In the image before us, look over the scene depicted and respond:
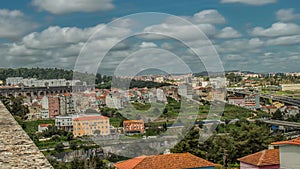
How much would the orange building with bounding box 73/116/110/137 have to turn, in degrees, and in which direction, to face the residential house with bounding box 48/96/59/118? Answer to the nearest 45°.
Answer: approximately 180°

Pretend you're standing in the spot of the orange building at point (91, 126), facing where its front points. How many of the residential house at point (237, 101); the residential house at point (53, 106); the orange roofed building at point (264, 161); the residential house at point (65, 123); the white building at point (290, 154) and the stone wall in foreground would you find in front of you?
3

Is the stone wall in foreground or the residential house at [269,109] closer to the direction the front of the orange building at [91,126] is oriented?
the stone wall in foreground

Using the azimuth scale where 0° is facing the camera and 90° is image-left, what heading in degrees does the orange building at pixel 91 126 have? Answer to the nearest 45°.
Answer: approximately 0°

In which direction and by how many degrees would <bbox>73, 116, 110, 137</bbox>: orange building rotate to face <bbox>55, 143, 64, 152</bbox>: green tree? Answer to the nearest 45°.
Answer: approximately 45° to its right

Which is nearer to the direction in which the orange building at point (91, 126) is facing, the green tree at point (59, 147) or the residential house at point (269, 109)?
the green tree

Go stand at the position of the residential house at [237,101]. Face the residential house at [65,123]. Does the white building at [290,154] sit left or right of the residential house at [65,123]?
left

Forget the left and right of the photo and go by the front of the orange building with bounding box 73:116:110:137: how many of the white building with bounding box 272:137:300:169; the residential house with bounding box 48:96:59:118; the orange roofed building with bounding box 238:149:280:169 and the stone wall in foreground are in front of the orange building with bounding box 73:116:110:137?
3

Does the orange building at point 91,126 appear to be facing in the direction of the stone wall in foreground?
yes

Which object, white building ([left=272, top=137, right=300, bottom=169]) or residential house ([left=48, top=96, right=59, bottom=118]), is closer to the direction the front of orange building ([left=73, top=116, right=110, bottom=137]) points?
the white building

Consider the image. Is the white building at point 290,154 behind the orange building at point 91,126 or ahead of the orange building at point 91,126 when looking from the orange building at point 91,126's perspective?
ahead

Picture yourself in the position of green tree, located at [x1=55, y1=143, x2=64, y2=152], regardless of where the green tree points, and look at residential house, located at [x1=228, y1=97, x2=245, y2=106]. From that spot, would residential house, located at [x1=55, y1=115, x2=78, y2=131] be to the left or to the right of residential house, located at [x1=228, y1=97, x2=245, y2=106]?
left

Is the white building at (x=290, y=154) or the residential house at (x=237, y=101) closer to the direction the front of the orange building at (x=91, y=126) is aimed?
the white building

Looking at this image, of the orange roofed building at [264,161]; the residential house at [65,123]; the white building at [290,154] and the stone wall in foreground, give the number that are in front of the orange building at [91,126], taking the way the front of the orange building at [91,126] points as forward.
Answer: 3
